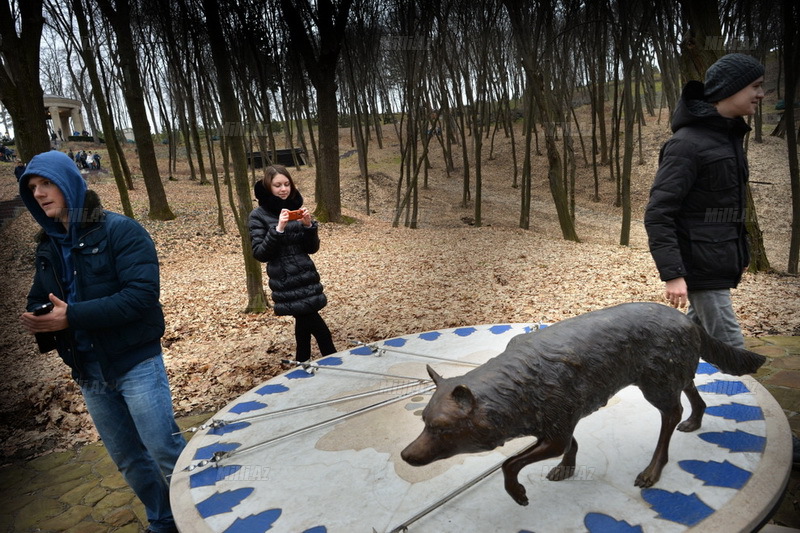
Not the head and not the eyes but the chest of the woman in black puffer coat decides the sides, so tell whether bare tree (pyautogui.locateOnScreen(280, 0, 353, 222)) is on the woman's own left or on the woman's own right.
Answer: on the woman's own left

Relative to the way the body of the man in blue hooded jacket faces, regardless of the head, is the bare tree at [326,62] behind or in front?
behind

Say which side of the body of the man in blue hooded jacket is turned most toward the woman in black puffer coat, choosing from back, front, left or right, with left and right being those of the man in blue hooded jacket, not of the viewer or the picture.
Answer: back

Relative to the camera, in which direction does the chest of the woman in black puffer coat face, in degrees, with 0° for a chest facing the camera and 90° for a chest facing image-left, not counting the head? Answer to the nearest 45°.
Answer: approximately 315°

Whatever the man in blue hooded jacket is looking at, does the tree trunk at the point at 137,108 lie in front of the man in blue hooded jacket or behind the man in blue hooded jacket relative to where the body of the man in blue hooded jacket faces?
behind

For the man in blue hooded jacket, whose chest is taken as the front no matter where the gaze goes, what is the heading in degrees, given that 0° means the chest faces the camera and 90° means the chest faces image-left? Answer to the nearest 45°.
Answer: approximately 45°
